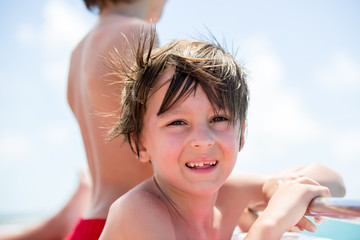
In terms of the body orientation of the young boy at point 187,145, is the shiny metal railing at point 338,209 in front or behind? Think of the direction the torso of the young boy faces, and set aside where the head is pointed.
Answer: in front

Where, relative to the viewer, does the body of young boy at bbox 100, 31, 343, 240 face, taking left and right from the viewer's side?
facing the viewer and to the right of the viewer
